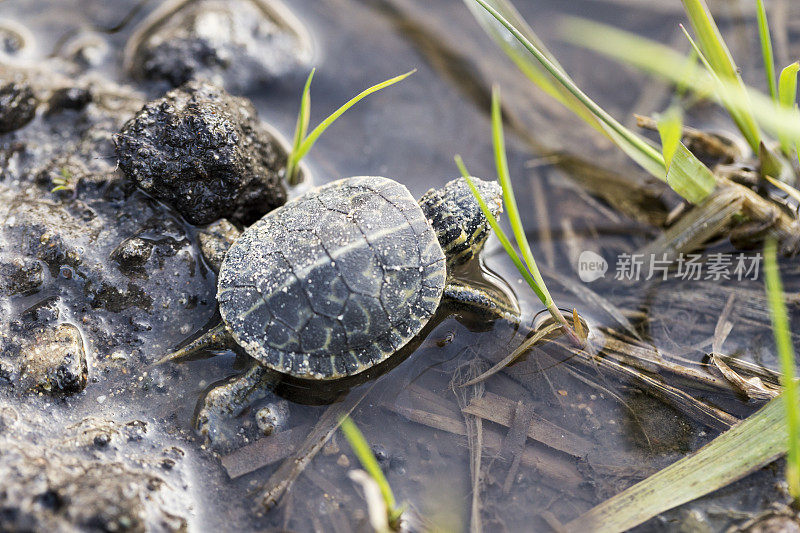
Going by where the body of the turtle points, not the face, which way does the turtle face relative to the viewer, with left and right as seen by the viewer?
facing away from the viewer and to the right of the viewer

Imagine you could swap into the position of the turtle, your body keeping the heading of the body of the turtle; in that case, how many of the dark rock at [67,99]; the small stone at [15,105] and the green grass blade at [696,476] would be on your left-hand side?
2

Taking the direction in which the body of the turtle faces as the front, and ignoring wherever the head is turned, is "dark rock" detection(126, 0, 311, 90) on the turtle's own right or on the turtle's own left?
on the turtle's own left

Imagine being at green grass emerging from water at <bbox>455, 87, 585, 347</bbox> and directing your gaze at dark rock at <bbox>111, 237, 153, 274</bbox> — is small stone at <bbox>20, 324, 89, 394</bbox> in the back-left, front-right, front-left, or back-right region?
front-left

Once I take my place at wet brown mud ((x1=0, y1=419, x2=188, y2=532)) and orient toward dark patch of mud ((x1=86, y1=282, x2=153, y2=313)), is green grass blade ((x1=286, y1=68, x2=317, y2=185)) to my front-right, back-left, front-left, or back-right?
front-right

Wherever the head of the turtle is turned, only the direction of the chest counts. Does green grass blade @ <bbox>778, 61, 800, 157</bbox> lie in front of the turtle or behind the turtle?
in front

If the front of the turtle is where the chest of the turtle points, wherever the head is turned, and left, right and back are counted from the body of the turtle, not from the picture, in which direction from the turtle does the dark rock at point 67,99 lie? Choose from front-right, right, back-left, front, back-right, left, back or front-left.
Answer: left

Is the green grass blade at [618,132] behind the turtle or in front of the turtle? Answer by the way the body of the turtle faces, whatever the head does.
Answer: in front

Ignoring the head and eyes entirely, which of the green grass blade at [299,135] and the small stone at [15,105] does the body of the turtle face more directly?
the green grass blade

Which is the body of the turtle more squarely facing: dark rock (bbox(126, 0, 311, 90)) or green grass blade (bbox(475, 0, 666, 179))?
the green grass blade

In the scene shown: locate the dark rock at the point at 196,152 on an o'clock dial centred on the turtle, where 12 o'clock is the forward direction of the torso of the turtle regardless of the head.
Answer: The dark rock is roughly at 9 o'clock from the turtle.

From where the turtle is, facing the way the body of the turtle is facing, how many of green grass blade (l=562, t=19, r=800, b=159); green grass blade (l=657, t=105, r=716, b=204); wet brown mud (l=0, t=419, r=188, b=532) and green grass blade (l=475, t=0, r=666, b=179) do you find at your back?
1

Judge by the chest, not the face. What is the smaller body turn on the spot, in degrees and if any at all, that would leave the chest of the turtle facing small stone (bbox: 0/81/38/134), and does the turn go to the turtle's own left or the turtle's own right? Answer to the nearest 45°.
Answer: approximately 90° to the turtle's own left
